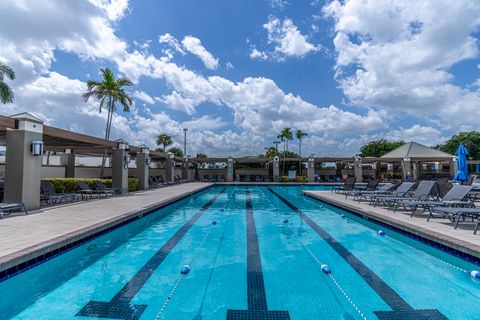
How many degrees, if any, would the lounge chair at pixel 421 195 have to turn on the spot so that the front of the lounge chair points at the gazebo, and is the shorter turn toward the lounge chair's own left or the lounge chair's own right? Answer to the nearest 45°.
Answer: approximately 135° to the lounge chair's own right

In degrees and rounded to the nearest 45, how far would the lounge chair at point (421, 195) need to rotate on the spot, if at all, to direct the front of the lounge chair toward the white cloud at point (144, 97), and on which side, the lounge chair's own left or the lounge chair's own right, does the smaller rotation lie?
approximately 45° to the lounge chair's own right

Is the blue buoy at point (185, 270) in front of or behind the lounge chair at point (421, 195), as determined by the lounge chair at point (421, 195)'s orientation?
in front

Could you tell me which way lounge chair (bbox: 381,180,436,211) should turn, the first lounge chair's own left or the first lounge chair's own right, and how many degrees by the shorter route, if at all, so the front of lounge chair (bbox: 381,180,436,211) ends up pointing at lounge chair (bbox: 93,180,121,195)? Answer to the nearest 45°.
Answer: approximately 45° to the first lounge chair's own right

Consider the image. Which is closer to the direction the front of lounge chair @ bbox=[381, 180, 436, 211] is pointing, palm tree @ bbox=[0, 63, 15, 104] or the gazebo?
the palm tree

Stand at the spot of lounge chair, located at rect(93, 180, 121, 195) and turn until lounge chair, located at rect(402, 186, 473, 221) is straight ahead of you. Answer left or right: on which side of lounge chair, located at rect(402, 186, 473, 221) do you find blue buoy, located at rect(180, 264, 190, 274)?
right

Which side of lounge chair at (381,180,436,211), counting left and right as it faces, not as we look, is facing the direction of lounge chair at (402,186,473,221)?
left

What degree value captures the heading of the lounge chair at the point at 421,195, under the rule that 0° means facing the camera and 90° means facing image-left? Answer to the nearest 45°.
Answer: approximately 45°

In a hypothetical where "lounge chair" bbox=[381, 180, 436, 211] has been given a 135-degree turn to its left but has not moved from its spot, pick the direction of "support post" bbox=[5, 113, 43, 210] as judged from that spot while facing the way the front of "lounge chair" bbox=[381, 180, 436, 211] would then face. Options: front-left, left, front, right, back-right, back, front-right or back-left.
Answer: back-right
